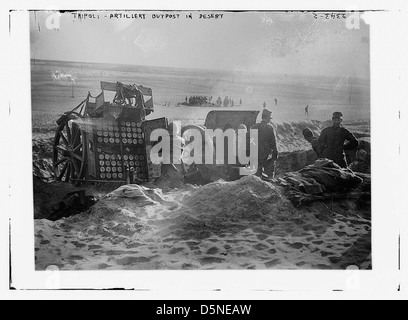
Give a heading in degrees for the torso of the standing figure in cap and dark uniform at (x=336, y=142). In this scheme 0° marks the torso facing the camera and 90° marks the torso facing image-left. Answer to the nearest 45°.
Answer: approximately 0°
